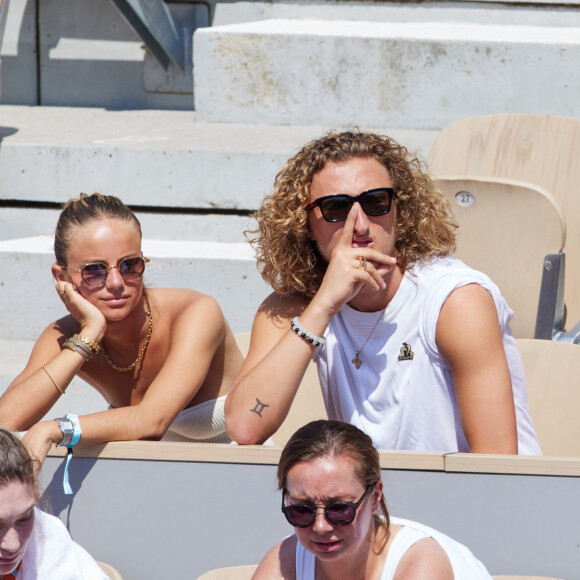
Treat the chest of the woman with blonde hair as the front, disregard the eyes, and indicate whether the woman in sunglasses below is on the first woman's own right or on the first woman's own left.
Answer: on the first woman's own left

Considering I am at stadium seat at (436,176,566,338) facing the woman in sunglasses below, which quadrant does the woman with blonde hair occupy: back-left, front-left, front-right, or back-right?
front-right

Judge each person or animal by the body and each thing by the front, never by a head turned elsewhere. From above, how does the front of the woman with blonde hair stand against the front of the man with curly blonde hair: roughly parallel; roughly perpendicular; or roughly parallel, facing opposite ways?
roughly parallel

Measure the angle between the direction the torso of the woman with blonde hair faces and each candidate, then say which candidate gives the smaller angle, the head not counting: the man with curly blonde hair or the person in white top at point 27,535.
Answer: the person in white top

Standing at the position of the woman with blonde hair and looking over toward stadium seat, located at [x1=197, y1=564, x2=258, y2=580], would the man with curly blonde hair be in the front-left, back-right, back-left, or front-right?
front-left

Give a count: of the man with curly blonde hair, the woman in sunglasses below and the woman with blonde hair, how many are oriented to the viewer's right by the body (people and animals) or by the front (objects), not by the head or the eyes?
0

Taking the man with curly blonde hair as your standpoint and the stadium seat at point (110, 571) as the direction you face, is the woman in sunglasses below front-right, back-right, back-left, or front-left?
front-left

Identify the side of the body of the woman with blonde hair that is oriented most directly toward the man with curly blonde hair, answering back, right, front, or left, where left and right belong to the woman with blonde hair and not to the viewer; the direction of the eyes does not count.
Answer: left

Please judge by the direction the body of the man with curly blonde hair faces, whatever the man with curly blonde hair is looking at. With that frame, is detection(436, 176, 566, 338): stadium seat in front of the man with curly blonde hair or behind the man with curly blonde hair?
behind

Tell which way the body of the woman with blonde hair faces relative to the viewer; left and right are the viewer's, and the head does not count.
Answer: facing the viewer and to the left of the viewer

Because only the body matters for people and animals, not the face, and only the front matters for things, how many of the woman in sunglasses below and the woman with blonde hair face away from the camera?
0

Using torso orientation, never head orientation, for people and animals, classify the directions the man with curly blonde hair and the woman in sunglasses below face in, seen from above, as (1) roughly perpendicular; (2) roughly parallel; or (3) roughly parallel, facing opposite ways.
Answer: roughly parallel
